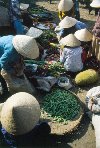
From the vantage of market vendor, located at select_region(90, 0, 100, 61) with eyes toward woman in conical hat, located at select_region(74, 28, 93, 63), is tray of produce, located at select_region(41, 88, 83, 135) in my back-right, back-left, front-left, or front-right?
front-left

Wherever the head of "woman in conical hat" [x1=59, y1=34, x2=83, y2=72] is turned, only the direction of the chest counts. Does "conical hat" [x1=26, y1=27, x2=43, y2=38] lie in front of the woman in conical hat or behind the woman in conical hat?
in front

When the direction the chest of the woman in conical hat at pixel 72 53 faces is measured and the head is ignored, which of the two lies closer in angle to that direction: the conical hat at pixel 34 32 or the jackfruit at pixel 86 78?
the conical hat

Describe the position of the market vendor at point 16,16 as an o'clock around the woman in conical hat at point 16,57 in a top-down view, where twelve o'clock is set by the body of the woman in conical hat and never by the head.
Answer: The market vendor is roughly at 9 o'clock from the woman in conical hat.

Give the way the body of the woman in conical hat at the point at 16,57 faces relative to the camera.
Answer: to the viewer's right

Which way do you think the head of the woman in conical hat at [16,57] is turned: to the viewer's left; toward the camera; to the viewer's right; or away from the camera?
to the viewer's right

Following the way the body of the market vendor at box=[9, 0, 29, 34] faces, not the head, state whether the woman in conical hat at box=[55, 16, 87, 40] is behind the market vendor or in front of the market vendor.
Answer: in front

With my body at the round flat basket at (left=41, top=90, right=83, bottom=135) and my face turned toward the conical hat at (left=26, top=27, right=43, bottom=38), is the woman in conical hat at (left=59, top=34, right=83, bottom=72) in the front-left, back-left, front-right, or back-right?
front-right

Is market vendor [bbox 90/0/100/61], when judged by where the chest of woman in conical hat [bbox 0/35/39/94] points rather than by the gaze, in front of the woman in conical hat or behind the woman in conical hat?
in front

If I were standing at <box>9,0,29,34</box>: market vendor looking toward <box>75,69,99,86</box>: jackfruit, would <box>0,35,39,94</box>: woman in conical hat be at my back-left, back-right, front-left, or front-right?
front-right
